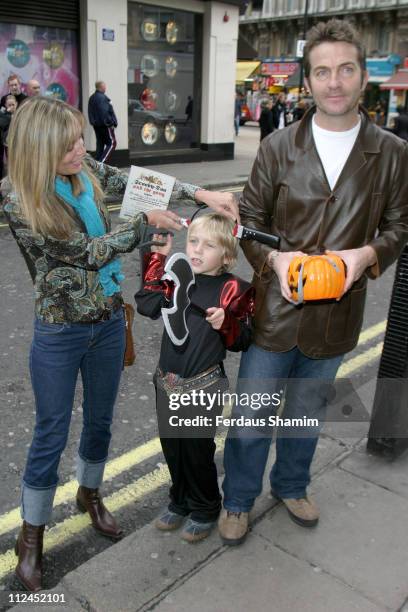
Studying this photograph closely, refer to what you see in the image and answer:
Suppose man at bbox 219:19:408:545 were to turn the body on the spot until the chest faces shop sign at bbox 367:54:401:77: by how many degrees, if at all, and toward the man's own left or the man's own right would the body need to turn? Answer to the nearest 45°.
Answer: approximately 180°

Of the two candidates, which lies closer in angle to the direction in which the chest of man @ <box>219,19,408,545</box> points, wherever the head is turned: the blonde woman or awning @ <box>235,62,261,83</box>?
the blonde woman

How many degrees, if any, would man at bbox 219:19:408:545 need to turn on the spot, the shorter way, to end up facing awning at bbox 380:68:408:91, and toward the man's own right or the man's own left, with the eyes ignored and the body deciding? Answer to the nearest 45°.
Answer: approximately 180°

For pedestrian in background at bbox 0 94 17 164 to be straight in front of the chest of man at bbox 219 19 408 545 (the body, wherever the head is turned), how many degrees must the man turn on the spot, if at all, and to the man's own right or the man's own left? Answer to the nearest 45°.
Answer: approximately 135° to the man's own right
